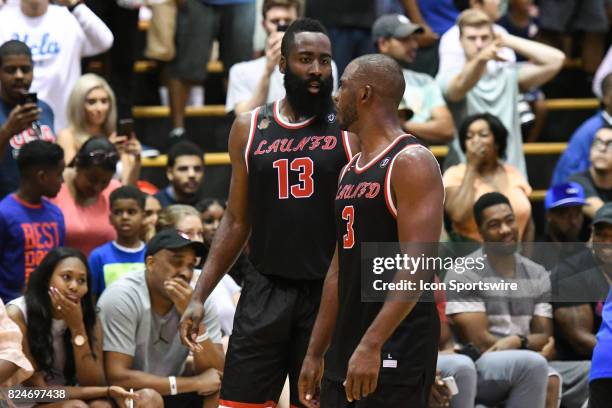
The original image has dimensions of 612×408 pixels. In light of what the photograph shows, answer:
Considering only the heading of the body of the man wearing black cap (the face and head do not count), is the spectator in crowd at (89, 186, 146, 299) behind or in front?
behind

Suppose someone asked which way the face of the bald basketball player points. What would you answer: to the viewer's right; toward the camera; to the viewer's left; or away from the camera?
to the viewer's left

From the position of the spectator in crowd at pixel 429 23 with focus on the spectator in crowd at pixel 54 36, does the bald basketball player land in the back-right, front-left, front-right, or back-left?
front-left

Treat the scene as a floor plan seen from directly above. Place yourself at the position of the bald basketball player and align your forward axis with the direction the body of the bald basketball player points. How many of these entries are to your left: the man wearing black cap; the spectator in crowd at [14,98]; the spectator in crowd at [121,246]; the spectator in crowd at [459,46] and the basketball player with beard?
0

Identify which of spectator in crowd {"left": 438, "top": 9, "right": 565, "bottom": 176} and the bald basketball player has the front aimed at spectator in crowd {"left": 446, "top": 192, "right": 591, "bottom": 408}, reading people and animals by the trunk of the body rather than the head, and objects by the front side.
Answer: spectator in crowd {"left": 438, "top": 9, "right": 565, "bottom": 176}

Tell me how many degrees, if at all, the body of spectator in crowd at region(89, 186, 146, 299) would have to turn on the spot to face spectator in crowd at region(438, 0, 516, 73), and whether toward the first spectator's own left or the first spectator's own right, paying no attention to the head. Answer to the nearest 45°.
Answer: approximately 135° to the first spectator's own left

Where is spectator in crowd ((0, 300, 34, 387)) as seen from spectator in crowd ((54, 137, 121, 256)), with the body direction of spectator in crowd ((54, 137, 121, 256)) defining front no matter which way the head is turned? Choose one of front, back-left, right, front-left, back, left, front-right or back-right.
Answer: front

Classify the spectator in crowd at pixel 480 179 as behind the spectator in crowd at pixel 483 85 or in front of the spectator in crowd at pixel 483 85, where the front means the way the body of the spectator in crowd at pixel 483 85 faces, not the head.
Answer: in front

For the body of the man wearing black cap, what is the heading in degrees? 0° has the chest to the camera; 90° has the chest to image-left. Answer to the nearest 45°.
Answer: approximately 315°

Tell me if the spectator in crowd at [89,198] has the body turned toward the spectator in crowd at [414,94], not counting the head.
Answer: no

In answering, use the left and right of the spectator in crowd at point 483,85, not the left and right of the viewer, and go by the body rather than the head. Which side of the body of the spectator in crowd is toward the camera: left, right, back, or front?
front

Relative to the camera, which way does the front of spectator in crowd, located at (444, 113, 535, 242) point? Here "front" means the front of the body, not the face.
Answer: toward the camera

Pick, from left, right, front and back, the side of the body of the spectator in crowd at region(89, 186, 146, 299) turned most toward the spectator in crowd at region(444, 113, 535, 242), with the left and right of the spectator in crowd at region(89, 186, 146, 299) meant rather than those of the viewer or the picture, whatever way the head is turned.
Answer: left

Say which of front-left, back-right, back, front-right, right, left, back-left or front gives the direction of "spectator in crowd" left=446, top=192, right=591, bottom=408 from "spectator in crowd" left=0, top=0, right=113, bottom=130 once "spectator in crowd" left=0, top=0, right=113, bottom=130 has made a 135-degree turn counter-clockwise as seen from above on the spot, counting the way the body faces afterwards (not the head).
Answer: right

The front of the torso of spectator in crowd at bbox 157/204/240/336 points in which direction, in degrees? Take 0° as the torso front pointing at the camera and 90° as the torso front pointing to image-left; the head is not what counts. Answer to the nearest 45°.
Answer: approximately 315°

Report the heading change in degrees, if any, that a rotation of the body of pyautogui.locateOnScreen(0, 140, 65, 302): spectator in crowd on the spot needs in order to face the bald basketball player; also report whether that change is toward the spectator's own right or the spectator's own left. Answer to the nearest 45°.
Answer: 0° — they already face them
